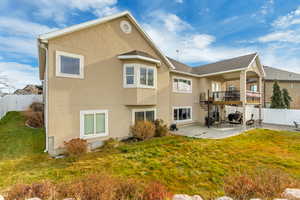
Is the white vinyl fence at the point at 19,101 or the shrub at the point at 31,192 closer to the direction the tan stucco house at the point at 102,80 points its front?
the white vinyl fence

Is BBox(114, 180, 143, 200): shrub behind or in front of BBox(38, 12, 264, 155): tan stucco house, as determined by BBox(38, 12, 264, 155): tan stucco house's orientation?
behind

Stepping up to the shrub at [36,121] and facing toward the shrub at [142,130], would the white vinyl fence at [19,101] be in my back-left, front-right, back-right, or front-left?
back-left

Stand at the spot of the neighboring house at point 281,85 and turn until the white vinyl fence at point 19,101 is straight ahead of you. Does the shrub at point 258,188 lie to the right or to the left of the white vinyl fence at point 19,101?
left

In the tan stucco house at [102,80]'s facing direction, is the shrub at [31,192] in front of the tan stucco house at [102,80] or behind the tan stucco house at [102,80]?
behind

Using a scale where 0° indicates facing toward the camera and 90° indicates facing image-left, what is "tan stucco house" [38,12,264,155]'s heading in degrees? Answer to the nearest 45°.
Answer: approximately 135°

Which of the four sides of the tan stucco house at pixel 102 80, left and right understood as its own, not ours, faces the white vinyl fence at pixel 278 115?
right

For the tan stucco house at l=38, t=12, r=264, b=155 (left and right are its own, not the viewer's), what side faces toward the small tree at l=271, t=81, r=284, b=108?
right
